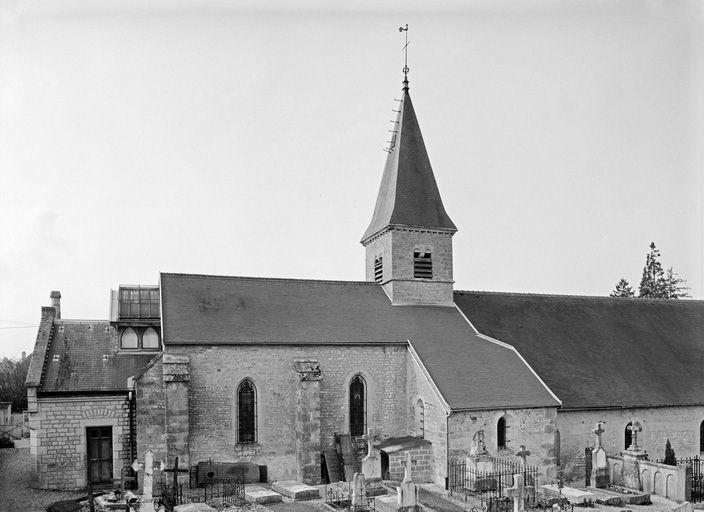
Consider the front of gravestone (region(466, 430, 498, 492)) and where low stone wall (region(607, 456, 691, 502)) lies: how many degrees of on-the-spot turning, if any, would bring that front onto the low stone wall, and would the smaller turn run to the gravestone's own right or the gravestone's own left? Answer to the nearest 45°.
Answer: approximately 90° to the gravestone's own left

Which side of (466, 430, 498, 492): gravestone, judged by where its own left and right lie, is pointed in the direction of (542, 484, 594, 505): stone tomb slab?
left

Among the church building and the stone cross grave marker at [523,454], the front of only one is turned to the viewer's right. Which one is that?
the church building

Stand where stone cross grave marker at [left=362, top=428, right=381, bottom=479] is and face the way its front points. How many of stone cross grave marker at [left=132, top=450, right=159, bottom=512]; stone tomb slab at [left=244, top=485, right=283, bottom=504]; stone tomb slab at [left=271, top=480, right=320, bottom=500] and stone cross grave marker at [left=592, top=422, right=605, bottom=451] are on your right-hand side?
3

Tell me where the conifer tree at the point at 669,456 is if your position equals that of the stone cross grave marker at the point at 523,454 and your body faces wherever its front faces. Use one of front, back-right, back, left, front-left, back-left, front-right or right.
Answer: back-left

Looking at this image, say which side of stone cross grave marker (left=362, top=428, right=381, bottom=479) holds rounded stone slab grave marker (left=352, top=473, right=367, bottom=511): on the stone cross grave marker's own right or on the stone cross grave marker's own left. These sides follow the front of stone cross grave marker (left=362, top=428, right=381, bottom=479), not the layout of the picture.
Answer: on the stone cross grave marker's own right

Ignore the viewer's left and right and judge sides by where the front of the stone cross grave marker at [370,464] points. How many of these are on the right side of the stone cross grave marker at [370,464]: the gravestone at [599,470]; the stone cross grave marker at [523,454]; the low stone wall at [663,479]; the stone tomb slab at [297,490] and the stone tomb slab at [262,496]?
2
